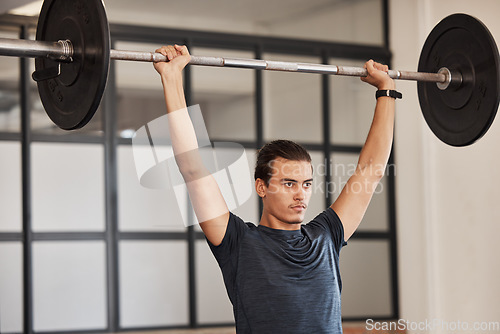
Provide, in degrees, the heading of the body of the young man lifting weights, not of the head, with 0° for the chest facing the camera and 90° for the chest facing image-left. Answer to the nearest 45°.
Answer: approximately 315°
